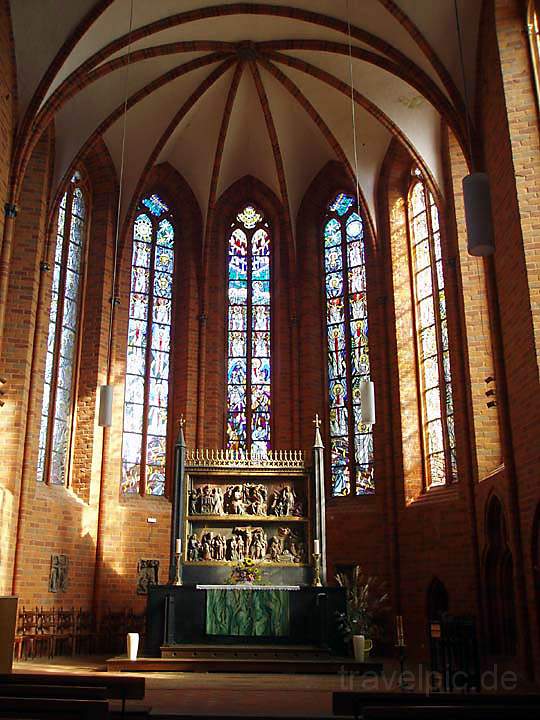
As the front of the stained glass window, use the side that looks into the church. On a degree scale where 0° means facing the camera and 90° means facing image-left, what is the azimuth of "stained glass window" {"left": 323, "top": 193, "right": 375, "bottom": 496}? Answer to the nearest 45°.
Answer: approximately 45°

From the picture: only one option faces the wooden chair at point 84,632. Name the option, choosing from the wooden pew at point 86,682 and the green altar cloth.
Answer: the wooden pew

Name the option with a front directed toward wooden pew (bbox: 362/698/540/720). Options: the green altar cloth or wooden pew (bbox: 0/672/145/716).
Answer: the green altar cloth

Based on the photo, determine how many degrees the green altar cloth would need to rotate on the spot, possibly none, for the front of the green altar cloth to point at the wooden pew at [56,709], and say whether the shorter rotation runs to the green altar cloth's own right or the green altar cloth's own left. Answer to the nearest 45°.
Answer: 0° — it already faces it

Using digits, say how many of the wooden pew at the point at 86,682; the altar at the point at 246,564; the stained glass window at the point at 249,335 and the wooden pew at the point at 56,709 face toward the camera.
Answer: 2

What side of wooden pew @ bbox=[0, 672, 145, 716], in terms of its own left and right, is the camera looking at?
back

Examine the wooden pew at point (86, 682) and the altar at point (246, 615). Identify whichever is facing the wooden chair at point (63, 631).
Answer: the wooden pew

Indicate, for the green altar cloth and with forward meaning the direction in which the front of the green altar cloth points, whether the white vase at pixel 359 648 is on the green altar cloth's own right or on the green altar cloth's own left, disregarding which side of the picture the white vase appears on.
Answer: on the green altar cloth's own left

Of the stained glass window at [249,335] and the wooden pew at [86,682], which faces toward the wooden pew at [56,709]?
the stained glass window

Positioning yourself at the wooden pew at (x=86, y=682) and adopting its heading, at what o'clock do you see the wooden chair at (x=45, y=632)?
The wooden chair is roughly at 12 o'clock from the wooden pew.

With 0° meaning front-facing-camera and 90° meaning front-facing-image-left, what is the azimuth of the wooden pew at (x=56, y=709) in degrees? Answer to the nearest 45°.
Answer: approximately 180°

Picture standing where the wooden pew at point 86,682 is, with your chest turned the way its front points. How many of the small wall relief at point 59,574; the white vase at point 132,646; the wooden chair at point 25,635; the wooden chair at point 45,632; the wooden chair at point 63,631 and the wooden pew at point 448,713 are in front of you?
5
